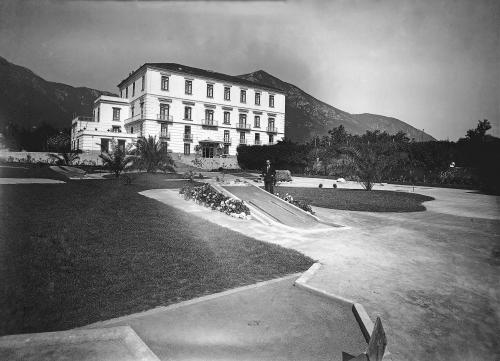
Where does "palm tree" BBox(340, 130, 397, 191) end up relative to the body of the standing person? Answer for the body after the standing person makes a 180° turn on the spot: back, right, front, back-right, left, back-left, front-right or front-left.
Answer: front-right

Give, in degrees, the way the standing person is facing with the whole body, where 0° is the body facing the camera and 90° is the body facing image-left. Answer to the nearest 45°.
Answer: approximately 0°

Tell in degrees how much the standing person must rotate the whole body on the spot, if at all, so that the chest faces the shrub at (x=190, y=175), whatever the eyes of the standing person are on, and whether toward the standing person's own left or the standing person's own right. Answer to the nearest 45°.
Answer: approximately 135° to the standing person's own right

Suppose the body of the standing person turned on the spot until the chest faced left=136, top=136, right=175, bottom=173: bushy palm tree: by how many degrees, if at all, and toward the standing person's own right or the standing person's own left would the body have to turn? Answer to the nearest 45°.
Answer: approximately 135° to the standing person's own right
